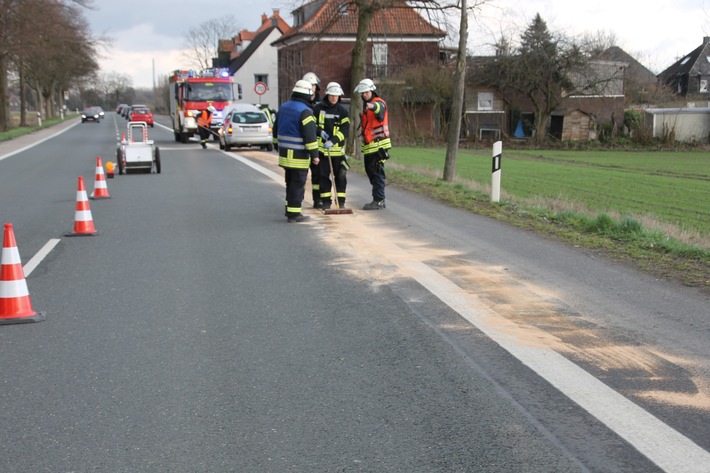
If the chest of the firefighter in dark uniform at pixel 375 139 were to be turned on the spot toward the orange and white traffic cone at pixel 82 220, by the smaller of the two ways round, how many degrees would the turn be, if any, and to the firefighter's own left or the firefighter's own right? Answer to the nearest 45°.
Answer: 0° — they already face it

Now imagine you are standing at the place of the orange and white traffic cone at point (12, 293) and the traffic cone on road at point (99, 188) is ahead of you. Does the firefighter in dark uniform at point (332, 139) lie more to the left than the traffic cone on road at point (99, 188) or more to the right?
right

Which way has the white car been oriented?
away from the camera

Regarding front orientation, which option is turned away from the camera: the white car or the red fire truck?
the white car

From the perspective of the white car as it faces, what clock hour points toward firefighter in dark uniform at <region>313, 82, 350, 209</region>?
The firefighter in dark uniform is roughly at 6 o'clock from the white car.

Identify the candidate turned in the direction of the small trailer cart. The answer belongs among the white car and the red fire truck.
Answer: the red fire truck

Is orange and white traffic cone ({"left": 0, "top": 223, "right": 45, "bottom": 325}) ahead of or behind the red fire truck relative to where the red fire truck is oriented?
ahead

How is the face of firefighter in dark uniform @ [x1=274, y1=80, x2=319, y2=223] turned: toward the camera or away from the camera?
away from the camera

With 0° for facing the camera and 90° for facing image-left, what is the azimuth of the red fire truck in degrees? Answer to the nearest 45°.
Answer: approximately 0°

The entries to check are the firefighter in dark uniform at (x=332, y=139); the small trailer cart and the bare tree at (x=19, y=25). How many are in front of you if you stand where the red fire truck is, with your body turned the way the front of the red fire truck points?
2

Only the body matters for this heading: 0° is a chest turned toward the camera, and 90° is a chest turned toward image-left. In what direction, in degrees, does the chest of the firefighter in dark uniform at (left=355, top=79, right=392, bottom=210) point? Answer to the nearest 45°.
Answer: approximately 45°
